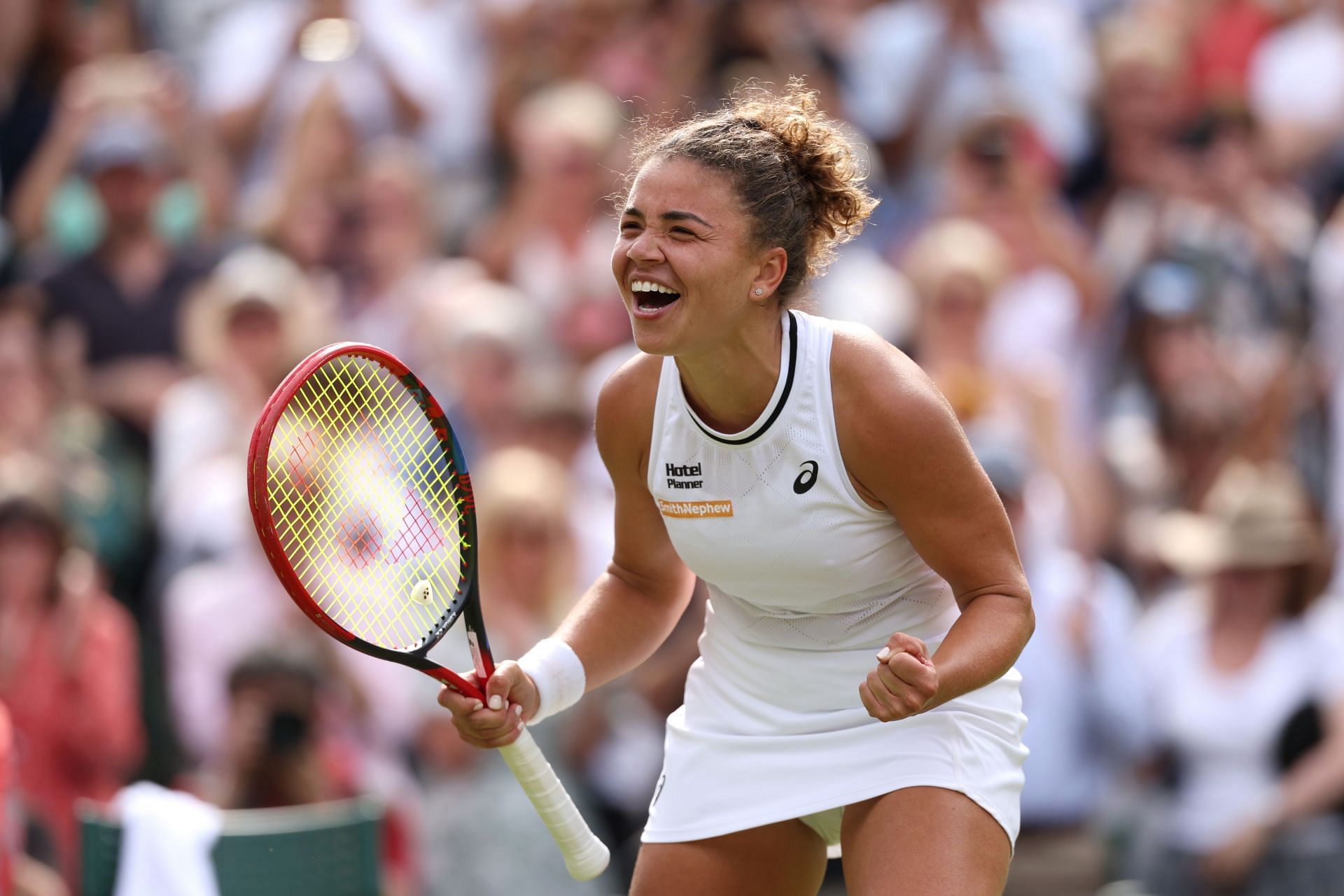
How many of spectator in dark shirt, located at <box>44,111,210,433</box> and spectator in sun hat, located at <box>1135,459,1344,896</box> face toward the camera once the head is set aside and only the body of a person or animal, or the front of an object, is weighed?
2

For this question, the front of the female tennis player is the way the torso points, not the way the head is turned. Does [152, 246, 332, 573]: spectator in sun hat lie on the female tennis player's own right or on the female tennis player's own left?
on the female tennis player's own right

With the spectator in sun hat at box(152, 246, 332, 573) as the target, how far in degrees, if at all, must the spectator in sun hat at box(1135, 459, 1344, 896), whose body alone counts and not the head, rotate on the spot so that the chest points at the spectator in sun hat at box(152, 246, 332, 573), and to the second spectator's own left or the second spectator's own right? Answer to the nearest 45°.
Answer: approximately 90° to the second spectator's own right

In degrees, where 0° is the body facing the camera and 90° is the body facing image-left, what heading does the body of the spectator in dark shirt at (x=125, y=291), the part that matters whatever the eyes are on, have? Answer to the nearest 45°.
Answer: approximately 0°

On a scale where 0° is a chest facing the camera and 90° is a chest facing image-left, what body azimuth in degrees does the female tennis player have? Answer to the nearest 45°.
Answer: approximately 45°

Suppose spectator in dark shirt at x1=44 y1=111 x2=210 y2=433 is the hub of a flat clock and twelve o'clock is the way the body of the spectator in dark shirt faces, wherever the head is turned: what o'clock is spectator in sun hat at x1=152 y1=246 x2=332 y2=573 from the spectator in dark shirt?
The spectator in sun hat is roughly at 11 o'clock from the spectator in dark shirt.

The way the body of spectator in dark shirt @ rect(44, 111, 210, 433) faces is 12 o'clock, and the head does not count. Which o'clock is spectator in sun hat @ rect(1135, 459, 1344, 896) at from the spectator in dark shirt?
The spectator in sun hat is roughly at 10 o'clock from the spectator in dark shirt.

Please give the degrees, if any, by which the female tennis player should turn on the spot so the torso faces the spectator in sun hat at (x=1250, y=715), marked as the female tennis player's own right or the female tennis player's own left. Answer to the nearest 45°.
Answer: approximately 180°

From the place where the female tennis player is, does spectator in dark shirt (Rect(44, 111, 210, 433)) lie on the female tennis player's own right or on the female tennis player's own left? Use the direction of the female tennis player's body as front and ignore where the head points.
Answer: on the female tennis player's own right

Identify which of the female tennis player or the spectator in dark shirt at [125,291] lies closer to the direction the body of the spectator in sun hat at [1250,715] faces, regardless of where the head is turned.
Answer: the female tennis player
